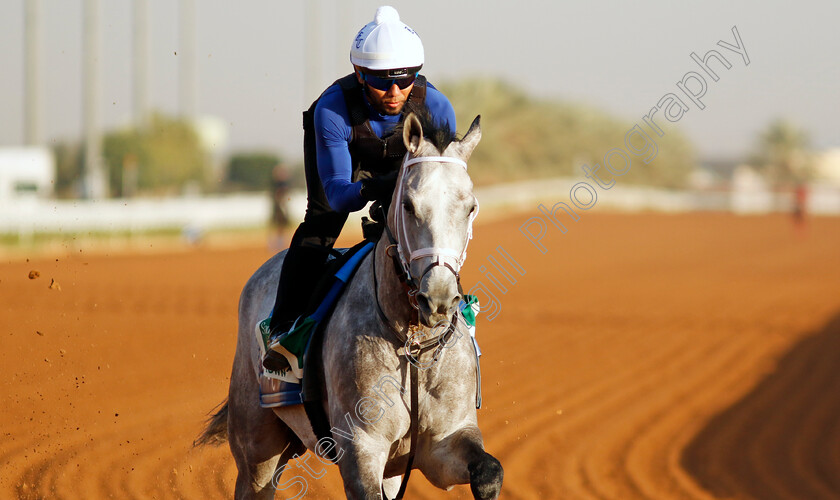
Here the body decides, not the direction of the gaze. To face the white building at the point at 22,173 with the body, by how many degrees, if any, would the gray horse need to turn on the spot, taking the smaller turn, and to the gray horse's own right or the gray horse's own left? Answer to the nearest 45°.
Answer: approximately 180°

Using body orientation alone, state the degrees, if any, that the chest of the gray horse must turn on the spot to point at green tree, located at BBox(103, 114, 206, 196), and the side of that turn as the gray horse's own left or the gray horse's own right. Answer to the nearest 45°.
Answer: approximately 135° to the gray horse's own left

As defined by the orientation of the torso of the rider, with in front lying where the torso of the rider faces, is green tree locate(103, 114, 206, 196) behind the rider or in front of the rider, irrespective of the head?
behind

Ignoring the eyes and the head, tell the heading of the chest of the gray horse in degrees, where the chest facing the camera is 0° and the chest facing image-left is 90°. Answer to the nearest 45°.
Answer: approximately 315°

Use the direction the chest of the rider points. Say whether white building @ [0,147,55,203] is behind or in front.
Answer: behind
